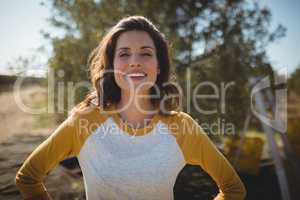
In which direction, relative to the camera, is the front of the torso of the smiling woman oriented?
toward the camera
